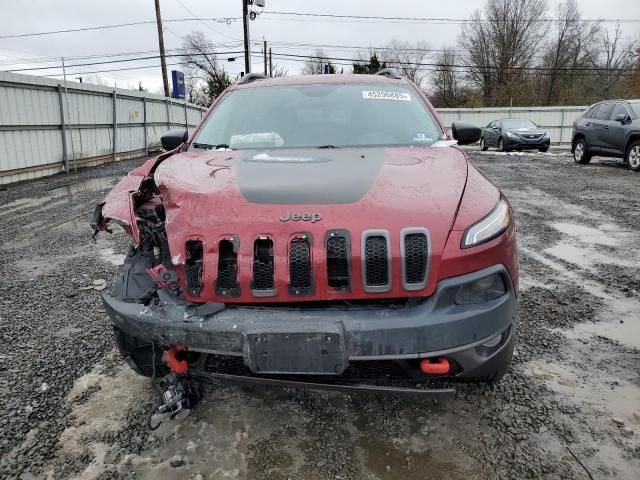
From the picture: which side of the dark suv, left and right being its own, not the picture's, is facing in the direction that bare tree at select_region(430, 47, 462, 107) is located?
back

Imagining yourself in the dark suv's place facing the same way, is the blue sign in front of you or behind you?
behind

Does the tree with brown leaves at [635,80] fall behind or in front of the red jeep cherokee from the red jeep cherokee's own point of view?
behind

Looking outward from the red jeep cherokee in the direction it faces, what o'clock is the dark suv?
The dark suv is roughly at 7 o'clock from the red jeep cherokee.

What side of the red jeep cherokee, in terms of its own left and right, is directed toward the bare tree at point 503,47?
back

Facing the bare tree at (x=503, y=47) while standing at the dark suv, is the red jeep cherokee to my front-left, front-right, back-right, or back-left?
back-left

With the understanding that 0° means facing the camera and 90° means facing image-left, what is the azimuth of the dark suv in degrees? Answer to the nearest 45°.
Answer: approximately 315°

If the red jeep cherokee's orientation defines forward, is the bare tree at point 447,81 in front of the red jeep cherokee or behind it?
behind

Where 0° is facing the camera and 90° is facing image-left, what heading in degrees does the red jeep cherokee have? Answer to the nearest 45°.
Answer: approximately 0°

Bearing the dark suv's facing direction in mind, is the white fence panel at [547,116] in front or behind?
behind
